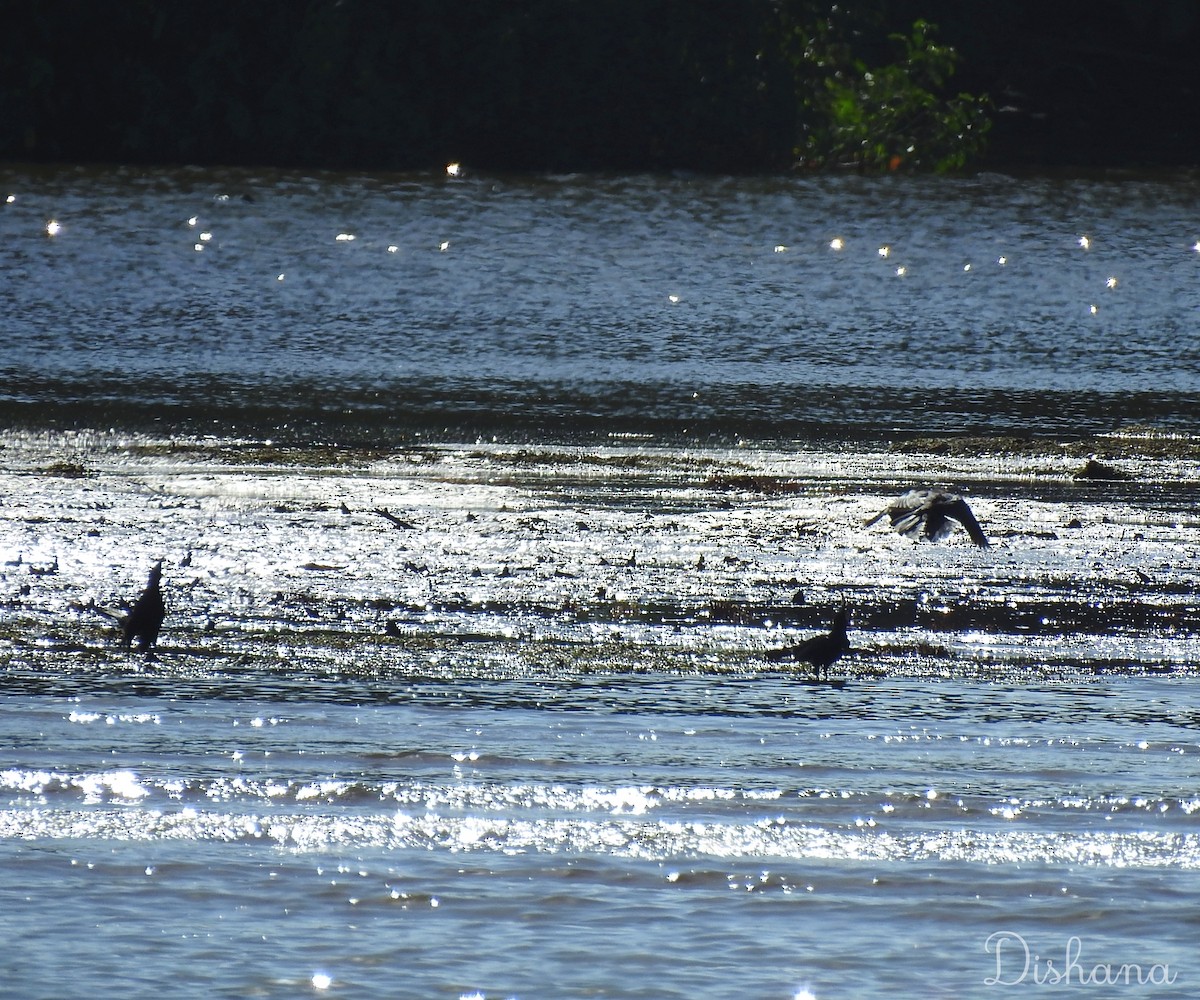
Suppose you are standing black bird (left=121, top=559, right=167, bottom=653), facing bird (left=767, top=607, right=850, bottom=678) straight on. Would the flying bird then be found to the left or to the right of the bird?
left

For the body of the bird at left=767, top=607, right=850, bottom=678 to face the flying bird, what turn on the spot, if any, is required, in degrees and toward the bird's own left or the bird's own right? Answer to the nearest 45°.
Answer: approximately 90° to the bird's own left

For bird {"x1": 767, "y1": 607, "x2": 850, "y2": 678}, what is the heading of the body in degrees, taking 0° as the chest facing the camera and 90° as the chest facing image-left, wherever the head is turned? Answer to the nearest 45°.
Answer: approximately 270°

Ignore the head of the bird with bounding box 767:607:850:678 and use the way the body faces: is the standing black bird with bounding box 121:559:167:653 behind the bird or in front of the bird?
behind
